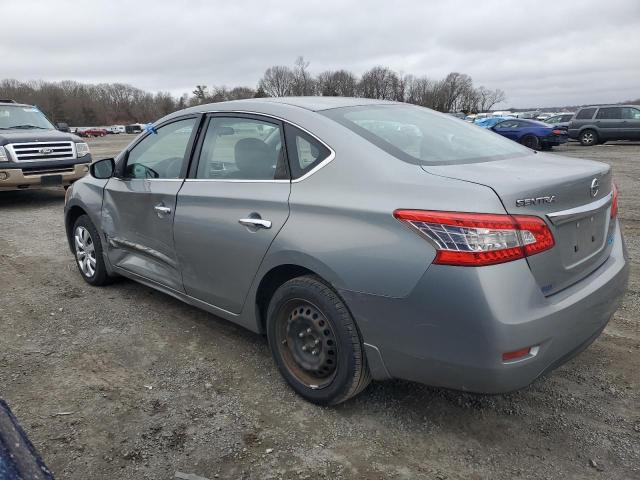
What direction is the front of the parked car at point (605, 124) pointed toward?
to the viewer's right

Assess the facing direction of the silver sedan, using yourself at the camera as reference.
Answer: facing away from the viewer and to the left of the viewer

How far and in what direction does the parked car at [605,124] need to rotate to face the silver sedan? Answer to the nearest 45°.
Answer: approximately 90° to its right

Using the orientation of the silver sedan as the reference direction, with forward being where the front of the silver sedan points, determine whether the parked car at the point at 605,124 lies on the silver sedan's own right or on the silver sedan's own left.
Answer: on the silver sedan's own right

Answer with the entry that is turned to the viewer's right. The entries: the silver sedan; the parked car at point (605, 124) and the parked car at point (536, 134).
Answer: the parked car at point (605, 124)

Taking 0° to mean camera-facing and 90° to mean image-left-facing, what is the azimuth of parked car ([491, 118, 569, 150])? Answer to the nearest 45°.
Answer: approximately 135°

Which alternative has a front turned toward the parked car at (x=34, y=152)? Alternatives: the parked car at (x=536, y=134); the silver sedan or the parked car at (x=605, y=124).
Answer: the silver sedan

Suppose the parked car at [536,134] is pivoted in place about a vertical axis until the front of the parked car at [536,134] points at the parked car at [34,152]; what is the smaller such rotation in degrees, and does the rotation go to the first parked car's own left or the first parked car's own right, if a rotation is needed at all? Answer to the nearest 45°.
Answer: approximately 90° to the first parked car's own left

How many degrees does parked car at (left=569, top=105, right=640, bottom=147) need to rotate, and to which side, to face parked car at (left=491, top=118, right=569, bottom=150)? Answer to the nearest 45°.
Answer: approximately 135° to its right

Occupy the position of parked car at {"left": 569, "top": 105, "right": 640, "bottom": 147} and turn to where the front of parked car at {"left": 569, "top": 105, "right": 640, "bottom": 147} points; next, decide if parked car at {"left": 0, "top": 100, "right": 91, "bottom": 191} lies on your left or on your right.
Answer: on your right

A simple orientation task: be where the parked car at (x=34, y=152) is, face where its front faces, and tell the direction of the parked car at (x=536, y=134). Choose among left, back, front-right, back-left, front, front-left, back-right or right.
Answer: front-left

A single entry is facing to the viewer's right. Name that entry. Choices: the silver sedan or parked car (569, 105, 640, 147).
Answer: the parked car

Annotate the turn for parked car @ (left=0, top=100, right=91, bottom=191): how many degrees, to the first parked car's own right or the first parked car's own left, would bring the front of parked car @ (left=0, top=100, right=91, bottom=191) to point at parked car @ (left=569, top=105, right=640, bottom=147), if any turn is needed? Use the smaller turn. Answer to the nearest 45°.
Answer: approximately 45° to the first parked car's own left

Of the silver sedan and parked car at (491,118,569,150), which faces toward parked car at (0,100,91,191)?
the silver sedan

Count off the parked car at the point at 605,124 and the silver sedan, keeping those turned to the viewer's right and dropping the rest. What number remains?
1
